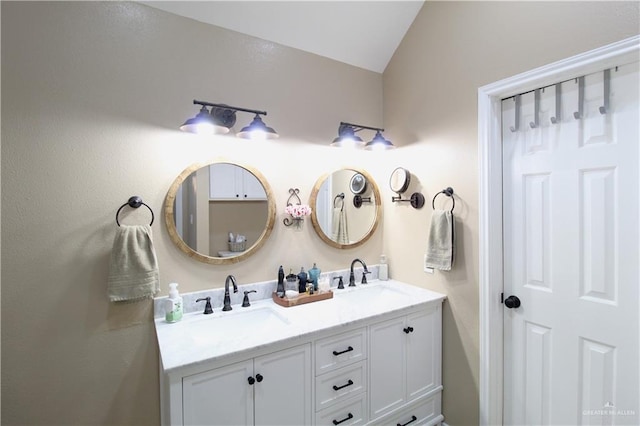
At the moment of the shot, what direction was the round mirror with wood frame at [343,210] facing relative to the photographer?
facing the viewer and to the right of the viewer

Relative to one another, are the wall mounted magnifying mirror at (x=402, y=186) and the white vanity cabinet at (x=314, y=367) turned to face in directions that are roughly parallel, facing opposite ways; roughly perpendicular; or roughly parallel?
roughly perpendicular

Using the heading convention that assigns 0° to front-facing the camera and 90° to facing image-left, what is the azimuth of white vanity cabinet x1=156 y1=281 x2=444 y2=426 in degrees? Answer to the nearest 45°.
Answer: approximately 315°

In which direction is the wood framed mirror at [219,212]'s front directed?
toward the camera

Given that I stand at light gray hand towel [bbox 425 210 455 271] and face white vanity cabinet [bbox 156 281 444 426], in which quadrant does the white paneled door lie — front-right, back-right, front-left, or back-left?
back-left

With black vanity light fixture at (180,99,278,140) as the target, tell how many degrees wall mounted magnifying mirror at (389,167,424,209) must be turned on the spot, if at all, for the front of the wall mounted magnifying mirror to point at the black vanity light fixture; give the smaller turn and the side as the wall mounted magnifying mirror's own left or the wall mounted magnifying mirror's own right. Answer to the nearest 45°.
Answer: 0° — it already faces it

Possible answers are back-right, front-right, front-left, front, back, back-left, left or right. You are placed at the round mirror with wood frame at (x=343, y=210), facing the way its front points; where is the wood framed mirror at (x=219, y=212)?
right

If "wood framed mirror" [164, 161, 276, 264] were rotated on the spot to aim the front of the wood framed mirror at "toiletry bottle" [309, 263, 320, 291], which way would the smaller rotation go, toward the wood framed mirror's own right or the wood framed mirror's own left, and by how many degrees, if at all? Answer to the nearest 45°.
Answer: approximately 90° to the wood framed mirror's own left

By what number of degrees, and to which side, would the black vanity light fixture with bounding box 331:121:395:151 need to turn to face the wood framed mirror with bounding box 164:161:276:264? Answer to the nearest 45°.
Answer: approximately 90° to its right

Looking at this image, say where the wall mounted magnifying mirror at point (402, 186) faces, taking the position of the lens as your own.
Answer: facing the viewer and to the left of the viewer

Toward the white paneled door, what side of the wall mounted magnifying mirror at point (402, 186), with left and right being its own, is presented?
left

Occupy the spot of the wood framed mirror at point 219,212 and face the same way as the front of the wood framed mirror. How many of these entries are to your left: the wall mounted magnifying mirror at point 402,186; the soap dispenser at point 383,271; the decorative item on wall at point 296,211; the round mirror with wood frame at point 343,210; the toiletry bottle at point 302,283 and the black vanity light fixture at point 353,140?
6
